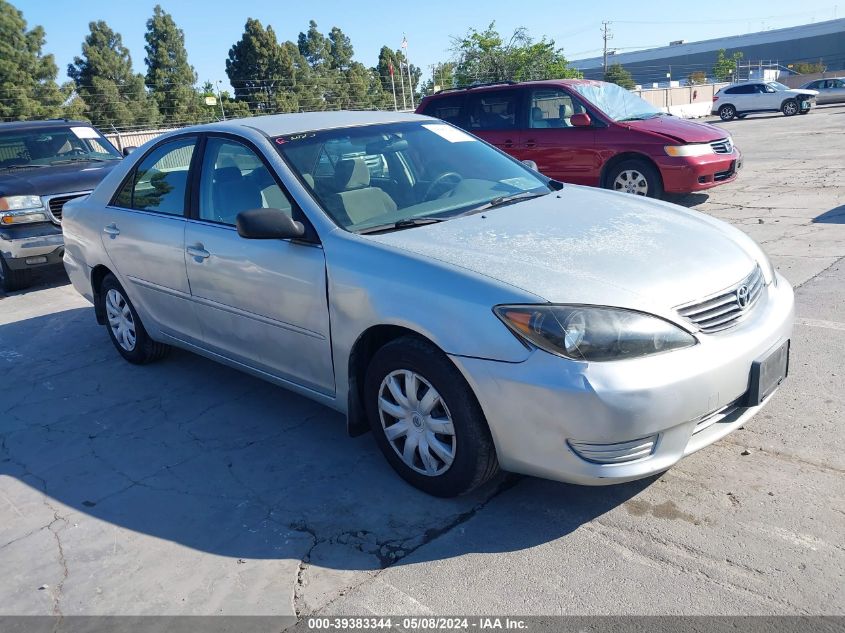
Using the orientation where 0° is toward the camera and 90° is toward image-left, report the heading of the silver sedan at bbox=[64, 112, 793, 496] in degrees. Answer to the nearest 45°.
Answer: approximately 315°

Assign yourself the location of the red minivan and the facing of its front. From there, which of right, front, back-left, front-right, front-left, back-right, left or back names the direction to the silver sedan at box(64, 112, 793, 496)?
front-right

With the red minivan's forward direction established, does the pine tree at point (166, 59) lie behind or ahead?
behind

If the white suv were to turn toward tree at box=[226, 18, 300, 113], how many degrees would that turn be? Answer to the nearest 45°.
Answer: approximately 180°

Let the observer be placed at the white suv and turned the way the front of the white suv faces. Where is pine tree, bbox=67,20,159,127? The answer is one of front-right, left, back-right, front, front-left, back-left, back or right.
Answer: back

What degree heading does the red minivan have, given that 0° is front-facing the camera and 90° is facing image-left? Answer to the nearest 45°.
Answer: approximately 315°

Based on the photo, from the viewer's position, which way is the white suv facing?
facing to the right of the viewer

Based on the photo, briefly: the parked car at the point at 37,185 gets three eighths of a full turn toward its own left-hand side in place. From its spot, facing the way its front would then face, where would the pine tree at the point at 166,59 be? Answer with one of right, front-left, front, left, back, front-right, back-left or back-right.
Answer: front

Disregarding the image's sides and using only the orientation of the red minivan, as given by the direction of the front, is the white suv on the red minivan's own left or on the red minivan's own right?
on the red minivan's own left

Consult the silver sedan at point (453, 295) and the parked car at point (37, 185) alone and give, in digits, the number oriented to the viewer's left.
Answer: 0

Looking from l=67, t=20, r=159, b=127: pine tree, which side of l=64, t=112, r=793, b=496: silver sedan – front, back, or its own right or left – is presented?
back

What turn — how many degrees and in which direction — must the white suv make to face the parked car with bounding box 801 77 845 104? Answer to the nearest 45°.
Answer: approximately 90° to its left

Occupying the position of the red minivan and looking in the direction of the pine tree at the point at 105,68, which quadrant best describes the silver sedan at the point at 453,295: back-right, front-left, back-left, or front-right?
back-left

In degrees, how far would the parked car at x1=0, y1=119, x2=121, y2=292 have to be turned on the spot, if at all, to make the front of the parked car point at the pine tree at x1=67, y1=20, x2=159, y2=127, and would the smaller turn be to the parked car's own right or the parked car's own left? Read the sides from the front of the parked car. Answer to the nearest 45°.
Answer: approximately 135° to the parked car's own left

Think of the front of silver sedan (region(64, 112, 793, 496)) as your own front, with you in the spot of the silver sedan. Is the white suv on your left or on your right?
on your left
